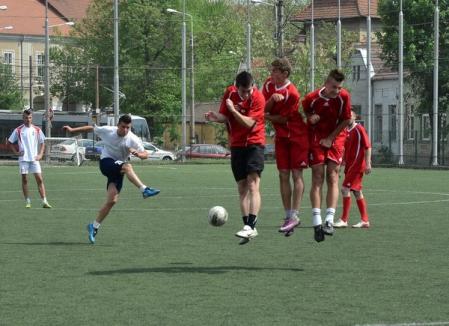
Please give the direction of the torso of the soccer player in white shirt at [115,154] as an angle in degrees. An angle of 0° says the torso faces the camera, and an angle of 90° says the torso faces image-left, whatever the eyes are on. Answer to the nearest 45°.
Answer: approximately 315°

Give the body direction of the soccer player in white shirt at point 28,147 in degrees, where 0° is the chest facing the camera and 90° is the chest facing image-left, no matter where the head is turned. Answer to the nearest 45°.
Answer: approximately 0°

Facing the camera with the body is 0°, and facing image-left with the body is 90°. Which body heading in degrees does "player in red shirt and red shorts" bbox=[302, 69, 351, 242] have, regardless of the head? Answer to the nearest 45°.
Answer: approximately 0°

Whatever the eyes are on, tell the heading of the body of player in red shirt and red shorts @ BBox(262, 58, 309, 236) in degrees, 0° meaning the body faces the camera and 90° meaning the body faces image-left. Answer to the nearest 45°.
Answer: approximately 45°

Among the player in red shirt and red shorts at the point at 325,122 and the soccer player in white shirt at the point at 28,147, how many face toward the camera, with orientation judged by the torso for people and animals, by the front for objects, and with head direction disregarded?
2

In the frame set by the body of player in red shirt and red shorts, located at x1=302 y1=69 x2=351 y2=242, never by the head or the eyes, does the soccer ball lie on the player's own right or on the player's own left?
on the player's own right

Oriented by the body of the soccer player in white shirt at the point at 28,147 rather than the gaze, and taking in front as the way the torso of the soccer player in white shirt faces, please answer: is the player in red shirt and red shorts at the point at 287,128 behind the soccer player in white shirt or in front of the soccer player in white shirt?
in front

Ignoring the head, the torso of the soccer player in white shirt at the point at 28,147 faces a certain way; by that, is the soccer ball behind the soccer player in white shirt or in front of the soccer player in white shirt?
in front

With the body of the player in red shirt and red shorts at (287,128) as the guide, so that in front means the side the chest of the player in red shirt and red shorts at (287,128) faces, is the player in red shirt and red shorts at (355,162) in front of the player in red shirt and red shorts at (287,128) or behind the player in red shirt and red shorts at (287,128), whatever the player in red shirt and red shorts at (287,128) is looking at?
behind
